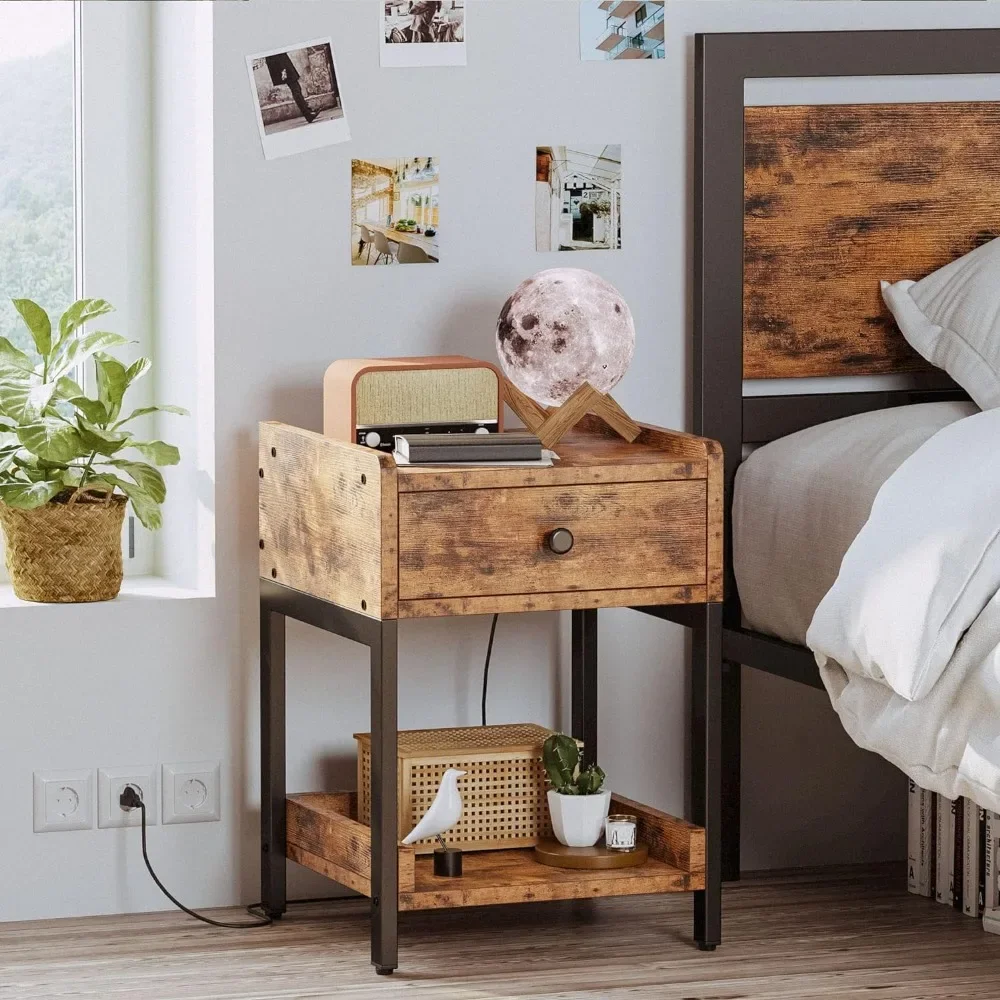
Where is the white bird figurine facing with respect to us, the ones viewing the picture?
facing to the right of the viewer

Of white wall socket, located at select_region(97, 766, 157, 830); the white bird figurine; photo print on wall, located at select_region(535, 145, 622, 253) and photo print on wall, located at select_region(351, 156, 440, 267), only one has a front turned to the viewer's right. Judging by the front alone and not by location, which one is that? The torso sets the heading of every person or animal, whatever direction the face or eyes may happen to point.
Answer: the white bird figurine

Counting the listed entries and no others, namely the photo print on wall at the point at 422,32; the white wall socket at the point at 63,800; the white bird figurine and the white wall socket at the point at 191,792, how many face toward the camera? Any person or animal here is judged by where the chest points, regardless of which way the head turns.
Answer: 3
